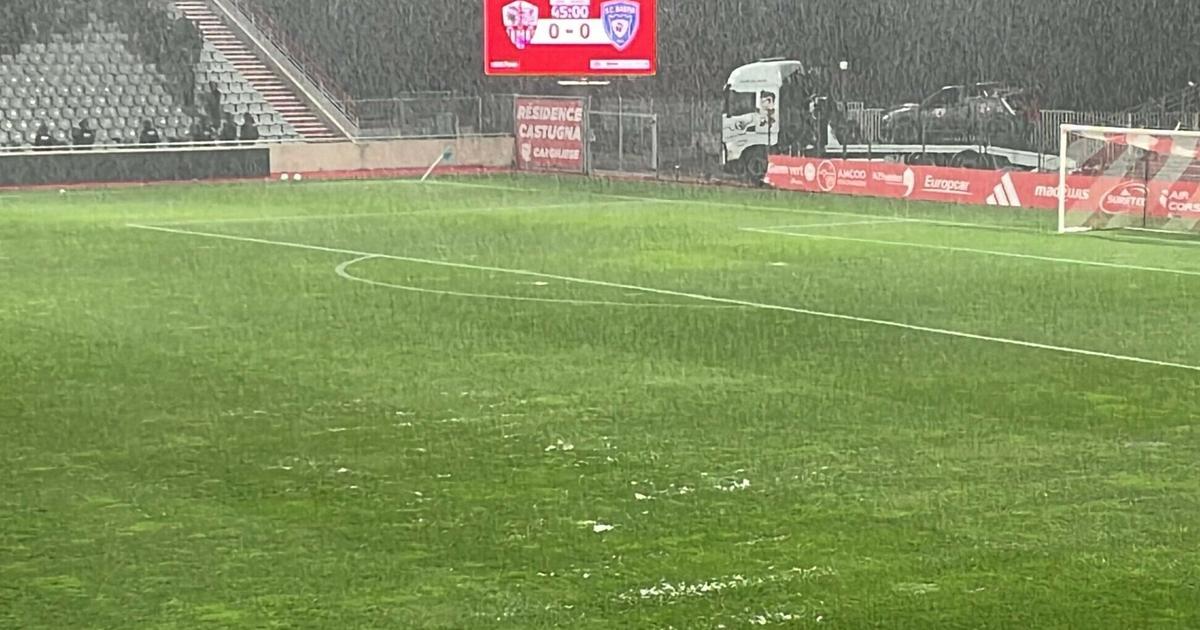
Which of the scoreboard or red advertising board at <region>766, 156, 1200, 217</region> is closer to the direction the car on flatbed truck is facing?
the scoreboard

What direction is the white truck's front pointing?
to the viewer's left

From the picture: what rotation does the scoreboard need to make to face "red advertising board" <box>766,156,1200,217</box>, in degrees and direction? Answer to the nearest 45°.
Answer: approximately 45° to its left

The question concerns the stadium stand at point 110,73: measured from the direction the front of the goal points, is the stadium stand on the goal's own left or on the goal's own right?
on the goal's own right

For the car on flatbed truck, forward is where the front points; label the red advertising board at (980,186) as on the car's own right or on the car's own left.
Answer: on the car's own left

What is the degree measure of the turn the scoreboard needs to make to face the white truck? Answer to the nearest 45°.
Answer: approximately 90° to its left

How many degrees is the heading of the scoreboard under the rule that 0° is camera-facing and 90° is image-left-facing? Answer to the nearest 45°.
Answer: approximately 0°

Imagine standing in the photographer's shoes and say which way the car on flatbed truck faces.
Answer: facing to the left of the viewer
